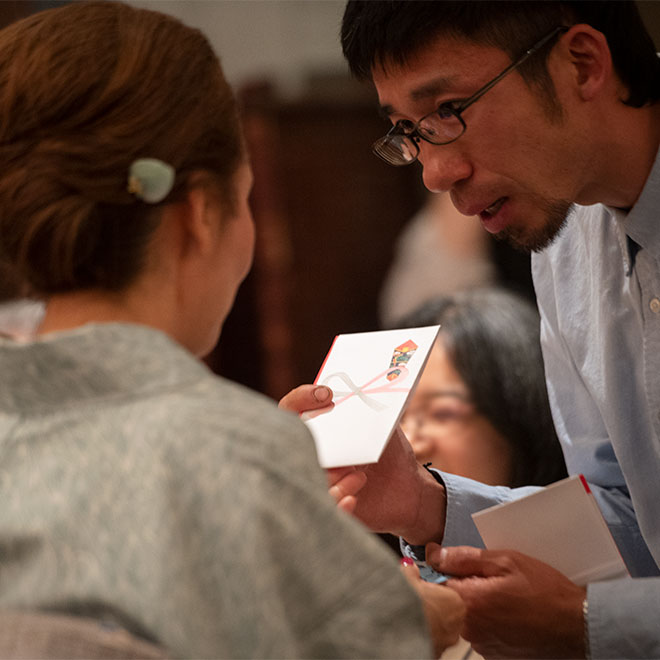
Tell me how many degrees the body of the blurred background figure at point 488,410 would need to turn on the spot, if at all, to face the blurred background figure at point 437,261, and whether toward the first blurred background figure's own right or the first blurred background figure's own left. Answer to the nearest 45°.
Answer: approximately 135° to the first blurred background figure's own right

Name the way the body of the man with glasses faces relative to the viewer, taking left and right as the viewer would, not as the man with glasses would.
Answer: facing the viewer and to the left of the viewer

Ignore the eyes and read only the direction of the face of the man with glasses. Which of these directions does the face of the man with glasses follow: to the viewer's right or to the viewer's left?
to the viewer's left
